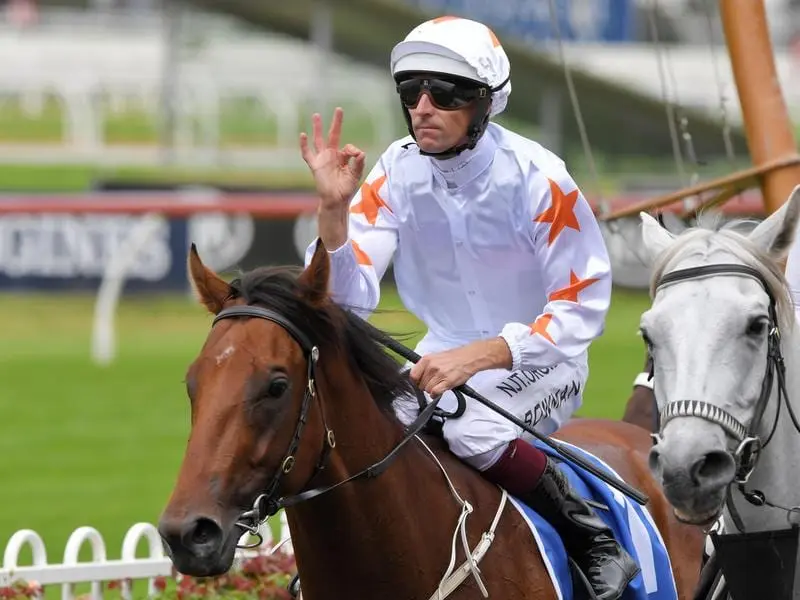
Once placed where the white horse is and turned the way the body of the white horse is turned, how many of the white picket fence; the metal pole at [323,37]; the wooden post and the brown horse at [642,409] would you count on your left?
0

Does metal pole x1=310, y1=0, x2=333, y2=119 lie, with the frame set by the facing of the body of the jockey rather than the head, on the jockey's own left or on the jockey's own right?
on the jockey's own right

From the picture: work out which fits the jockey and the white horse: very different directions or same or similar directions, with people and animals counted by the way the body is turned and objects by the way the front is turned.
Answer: same or similar directions

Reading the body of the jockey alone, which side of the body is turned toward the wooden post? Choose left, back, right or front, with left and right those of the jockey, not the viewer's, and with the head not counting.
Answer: back

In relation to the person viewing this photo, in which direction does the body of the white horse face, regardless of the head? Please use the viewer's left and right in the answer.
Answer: facing the viewer and to the left of the viewer

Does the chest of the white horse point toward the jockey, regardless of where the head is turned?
no

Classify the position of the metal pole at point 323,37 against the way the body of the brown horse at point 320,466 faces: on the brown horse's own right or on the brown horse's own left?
on the brown horse's own right

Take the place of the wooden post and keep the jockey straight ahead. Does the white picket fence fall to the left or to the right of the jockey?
right

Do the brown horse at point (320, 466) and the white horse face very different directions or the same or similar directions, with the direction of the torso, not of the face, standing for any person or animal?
same or similar directions

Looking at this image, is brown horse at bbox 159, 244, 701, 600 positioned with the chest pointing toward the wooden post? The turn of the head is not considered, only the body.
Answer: no

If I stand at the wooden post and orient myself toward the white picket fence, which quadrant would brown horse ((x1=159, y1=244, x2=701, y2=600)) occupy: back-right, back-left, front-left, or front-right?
front-left

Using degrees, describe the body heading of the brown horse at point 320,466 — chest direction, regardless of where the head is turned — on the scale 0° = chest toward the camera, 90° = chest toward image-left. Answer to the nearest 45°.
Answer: approximately 45°

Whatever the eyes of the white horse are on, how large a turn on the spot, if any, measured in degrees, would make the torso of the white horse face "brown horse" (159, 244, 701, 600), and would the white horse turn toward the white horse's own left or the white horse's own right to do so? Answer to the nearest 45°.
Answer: approximately 45° to the white horse's own right
